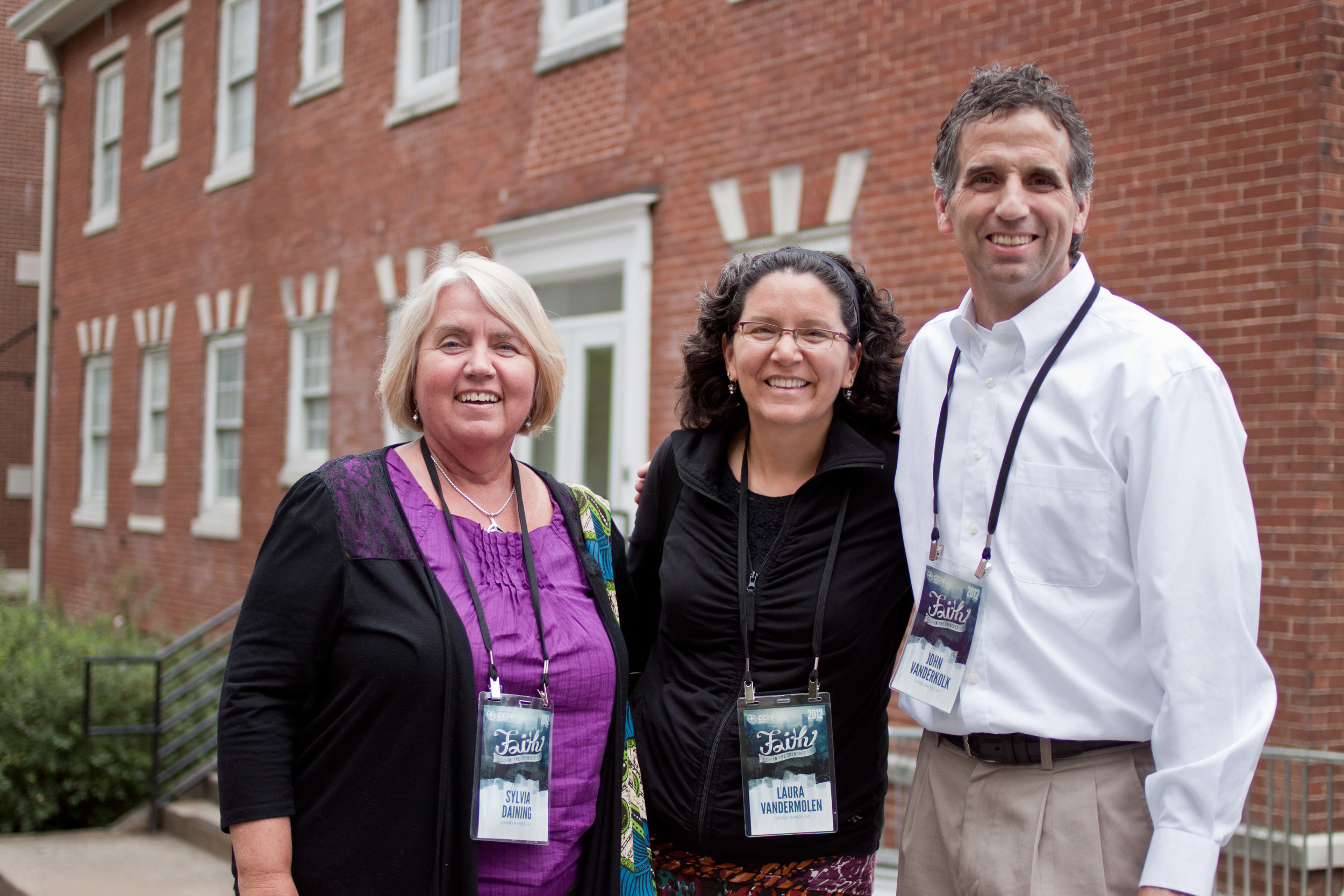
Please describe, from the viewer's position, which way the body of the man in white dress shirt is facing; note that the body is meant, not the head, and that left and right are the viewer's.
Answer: facing the viewer and to the left of the viewer

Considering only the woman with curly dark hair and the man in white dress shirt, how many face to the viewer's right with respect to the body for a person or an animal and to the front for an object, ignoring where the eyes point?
0

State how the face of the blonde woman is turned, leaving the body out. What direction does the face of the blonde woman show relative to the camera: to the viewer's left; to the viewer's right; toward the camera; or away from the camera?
toward the camera

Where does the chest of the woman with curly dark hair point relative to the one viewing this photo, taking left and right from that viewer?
facing the viewer

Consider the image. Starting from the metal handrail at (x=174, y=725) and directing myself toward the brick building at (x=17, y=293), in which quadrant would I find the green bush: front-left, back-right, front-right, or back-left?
front-left

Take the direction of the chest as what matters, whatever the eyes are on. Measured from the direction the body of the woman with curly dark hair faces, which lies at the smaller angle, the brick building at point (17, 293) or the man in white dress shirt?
the man in white dress shirt

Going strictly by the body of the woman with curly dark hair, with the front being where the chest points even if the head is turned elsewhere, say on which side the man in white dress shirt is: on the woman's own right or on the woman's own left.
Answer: on the woman's own left

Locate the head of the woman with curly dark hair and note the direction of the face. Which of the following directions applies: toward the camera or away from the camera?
toward the camera

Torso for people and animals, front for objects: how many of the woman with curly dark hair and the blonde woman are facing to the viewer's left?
0

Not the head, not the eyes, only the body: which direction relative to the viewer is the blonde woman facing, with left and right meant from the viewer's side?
facing the viewer and to the right of the viewer

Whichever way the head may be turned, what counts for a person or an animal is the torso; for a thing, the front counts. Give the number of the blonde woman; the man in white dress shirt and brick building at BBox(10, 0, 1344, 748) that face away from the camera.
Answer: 0
